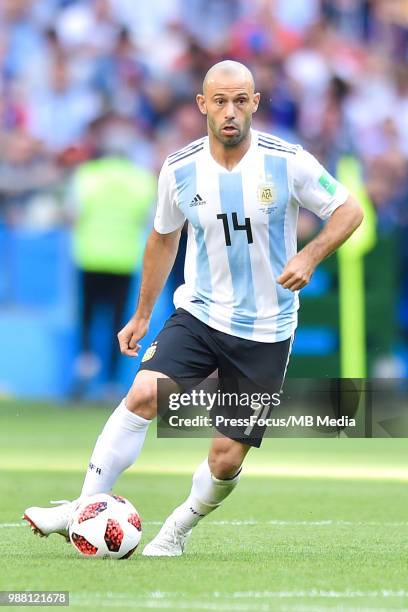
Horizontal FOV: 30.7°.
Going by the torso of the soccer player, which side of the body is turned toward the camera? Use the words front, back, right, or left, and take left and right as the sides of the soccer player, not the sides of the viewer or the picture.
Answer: front
